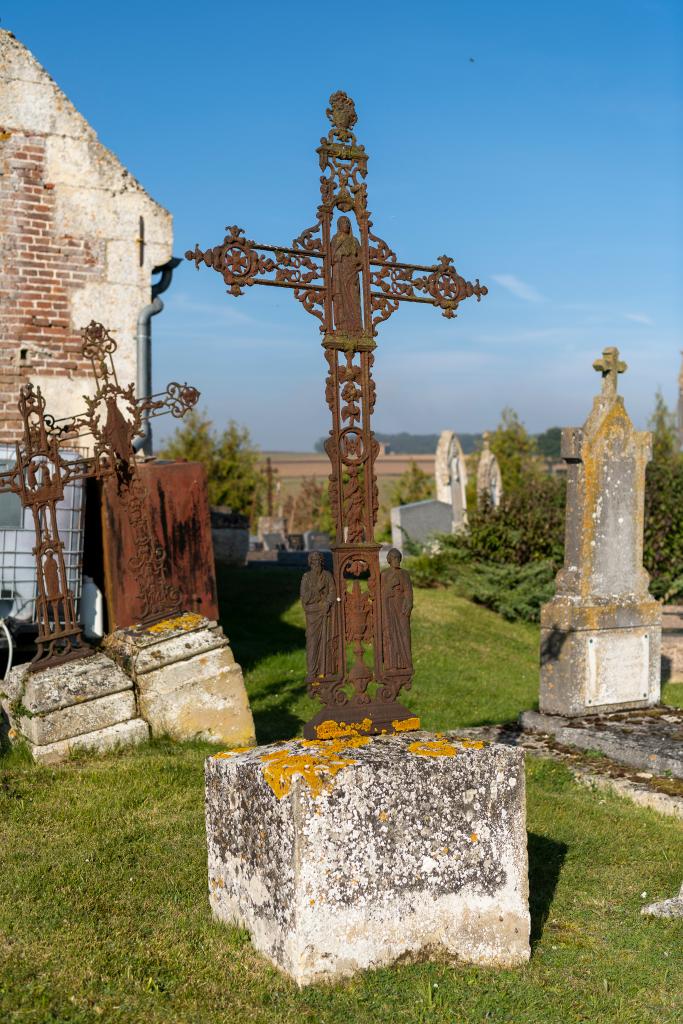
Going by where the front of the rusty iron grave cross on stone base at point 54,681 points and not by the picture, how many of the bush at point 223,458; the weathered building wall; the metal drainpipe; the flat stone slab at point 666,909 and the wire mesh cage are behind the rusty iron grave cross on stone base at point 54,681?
4

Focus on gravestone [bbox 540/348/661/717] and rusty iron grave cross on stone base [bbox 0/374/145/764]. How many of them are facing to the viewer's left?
0

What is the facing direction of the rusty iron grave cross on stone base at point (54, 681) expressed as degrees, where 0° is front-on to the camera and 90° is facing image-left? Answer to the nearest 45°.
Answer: approximately 0°

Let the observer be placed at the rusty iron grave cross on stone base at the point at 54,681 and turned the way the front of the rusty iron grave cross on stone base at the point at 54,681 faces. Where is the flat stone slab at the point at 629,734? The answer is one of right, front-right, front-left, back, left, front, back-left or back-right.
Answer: left

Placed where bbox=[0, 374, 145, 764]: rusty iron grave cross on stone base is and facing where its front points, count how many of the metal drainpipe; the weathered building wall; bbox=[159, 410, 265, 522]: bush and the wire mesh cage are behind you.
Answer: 4

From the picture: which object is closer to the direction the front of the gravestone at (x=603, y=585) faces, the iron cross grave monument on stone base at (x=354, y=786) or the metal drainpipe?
the iron cross grave monument on stone base

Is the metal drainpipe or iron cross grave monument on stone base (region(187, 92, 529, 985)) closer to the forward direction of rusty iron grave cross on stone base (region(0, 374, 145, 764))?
the iron cross grave monument on stone base

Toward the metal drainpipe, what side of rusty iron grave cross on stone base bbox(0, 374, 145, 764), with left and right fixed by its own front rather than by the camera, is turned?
back

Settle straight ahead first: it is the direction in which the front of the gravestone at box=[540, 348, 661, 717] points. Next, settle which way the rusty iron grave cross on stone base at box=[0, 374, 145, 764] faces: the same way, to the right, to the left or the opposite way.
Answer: the same way

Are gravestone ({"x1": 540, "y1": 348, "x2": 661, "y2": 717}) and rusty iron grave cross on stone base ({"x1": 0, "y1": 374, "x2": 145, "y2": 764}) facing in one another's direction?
no

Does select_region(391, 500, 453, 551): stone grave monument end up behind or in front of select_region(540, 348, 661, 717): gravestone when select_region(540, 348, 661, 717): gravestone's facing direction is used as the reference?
behind

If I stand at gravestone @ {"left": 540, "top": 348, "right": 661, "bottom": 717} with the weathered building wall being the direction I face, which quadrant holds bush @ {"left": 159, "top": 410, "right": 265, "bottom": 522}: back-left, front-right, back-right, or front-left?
front-right

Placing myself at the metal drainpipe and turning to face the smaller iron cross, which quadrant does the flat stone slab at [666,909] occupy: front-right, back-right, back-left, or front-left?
front-left

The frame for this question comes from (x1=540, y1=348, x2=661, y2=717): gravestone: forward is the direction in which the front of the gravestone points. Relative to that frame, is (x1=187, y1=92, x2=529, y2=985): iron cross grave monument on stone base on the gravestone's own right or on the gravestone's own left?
on the gravestone's own right

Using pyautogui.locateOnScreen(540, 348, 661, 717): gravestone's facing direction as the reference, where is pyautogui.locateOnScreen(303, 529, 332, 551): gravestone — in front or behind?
behind

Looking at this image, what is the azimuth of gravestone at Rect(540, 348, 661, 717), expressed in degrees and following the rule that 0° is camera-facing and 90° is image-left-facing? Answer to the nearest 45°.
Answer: approximately 315°

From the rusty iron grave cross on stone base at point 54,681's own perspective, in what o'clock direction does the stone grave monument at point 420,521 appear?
the stone grave monument at point 420,521 is roughly at 7 o'clock from the rusty iron grave cross on stone base at point 54,681.

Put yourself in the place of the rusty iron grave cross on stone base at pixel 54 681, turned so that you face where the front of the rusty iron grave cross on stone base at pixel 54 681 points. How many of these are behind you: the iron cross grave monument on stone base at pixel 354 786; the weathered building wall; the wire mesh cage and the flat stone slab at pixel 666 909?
2

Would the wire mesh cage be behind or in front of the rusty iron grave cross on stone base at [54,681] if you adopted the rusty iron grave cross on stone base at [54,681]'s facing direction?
behind

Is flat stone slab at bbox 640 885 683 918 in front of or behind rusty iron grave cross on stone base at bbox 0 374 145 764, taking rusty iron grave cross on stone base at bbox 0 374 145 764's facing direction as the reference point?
in front

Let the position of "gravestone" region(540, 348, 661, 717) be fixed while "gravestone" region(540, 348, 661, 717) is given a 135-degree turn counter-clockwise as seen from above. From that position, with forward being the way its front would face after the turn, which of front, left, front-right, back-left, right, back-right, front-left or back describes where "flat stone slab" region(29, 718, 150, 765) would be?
back-left
